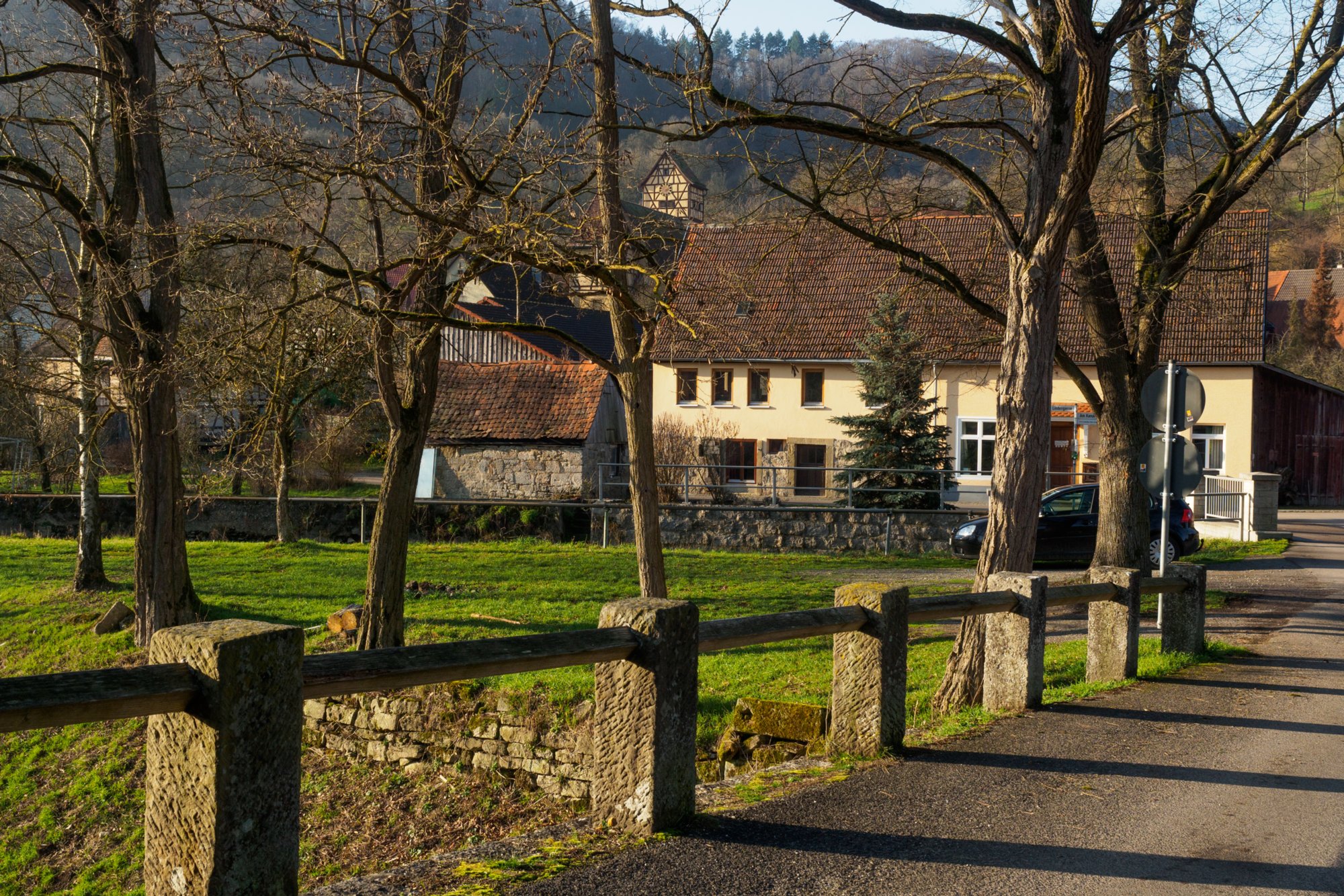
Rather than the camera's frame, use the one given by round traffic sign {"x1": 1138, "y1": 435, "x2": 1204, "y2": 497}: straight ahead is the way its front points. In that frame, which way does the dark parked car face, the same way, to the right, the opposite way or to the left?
to the left

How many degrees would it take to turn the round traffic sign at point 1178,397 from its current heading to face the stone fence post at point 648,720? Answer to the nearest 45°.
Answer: approximately 180°

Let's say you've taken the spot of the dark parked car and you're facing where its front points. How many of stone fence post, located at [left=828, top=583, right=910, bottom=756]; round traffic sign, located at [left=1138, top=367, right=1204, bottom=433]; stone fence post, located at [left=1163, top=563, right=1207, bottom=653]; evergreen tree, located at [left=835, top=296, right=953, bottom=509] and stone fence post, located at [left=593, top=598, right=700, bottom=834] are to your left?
4

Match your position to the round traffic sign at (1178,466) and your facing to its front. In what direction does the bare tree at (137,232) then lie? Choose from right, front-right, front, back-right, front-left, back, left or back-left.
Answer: left

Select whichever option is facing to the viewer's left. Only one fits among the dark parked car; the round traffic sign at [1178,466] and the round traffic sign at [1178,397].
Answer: the dark parked car

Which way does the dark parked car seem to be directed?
to the viewer's left

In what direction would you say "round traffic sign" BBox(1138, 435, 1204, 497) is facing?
away from the camera

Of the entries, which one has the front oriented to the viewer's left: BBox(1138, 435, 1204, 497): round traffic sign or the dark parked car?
the dark parked car

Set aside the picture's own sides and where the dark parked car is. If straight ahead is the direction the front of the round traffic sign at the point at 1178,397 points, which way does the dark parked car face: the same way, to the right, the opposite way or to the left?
to the left

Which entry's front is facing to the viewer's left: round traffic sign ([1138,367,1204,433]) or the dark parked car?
the dark parked car

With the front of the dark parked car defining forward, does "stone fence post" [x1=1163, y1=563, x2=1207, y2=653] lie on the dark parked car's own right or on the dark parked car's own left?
on the dark parked car's own left

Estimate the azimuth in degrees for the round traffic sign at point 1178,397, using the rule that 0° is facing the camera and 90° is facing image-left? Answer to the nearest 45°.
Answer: approximately 180°
